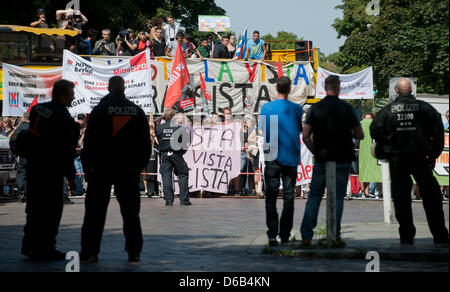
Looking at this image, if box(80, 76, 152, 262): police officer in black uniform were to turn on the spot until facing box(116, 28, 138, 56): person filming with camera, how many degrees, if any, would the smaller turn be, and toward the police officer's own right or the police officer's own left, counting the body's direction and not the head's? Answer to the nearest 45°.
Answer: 0° — they already face them

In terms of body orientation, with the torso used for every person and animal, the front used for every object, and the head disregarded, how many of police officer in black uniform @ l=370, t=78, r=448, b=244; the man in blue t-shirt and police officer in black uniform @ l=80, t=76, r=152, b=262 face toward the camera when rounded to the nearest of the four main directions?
0

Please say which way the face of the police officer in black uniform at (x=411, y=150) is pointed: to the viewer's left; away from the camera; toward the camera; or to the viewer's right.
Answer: away from the camera

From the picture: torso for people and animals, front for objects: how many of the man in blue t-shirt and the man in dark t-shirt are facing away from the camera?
2

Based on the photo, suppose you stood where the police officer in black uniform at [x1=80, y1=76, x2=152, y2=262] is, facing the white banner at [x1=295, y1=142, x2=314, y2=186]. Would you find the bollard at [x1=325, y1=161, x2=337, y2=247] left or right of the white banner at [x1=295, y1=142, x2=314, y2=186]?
right

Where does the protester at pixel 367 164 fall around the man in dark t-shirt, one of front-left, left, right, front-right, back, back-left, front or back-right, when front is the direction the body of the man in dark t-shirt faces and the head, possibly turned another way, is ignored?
front

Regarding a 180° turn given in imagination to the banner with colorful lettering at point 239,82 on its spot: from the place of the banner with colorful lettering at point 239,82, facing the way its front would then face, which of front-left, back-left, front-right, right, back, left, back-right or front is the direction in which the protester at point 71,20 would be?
left

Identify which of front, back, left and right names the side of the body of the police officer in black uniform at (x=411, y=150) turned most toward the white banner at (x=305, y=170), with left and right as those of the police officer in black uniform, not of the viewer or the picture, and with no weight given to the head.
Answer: front

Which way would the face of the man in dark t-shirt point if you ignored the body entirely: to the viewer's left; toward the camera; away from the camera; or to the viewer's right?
away from the camera

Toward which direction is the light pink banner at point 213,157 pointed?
toward the camera

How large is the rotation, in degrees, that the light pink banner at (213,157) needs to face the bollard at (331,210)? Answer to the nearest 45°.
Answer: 0° — it already faces it

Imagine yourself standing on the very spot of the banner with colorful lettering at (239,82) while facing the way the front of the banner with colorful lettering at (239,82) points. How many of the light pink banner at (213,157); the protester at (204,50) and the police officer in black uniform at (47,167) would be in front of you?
2

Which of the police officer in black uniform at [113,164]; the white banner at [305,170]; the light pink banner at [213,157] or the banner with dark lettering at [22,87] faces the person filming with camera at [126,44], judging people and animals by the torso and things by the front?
the police officer in black uniform

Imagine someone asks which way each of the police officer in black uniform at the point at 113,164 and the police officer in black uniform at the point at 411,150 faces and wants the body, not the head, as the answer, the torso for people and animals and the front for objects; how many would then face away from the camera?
2

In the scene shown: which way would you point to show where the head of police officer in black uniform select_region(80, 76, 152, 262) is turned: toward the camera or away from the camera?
away from the camera

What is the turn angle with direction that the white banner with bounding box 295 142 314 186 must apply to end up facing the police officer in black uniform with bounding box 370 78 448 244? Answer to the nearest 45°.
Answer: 0° — it already faces them

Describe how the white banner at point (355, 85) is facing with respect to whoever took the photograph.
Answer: facing the viewer

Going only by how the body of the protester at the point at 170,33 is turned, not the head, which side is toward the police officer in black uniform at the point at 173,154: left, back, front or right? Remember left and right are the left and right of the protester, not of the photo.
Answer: front
